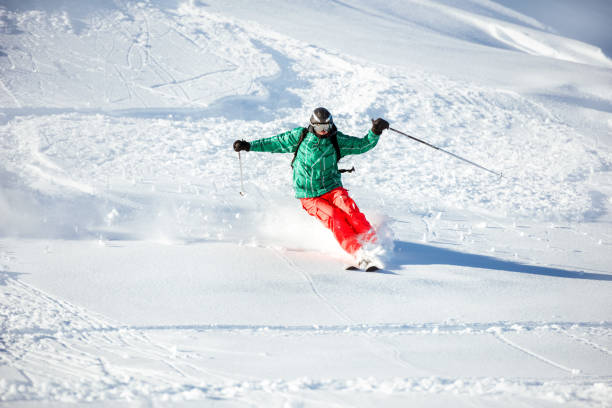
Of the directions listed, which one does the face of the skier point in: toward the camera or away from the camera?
toward the camera

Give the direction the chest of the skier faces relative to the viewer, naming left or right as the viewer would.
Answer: facing the viewer
